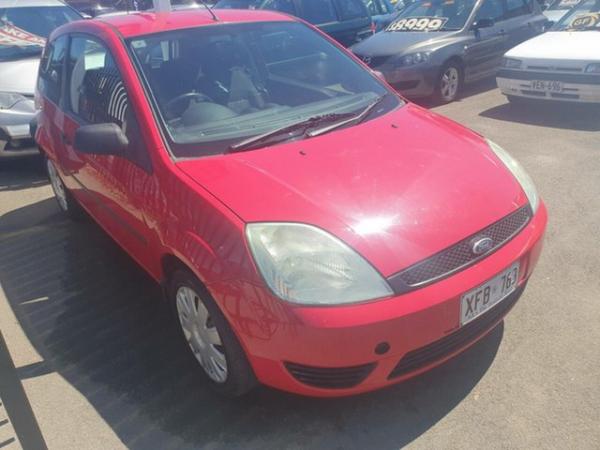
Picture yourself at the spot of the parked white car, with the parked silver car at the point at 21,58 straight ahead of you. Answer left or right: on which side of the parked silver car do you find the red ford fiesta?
left

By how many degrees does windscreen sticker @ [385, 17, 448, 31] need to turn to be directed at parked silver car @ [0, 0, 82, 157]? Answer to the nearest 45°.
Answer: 0° — it already faces it

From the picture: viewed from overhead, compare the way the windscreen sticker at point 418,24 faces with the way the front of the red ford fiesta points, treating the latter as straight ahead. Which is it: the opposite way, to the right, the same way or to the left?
to the right

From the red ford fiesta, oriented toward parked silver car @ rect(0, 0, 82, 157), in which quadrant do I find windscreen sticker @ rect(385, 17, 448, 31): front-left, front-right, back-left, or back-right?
front-right

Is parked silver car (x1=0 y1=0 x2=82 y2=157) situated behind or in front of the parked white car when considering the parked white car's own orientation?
in front

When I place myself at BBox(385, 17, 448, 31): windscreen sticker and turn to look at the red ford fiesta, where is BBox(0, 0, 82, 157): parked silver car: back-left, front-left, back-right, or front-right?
front-right

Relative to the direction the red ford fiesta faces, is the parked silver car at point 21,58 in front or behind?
behind

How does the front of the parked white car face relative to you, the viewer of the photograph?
facing the viewer and to the left of the viewer

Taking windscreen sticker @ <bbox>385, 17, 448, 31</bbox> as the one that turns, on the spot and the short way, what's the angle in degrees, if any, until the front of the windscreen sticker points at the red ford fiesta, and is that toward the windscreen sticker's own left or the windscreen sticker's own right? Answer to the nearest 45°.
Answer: approximately 45° to the windscreen sticker's own left

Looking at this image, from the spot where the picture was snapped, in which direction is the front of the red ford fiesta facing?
facing the viewer and to the right of the viewer

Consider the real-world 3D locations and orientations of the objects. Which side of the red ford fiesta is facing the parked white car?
left

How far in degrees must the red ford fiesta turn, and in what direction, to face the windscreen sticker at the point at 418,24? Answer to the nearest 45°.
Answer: approximately 135° to its left
